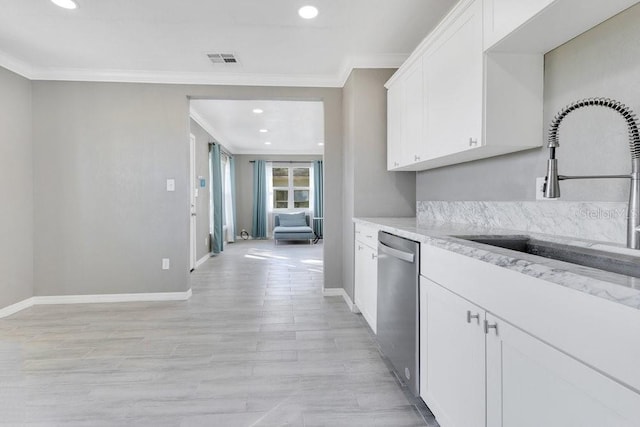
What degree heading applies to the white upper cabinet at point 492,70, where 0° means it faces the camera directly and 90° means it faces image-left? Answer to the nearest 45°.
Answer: approximately 45°

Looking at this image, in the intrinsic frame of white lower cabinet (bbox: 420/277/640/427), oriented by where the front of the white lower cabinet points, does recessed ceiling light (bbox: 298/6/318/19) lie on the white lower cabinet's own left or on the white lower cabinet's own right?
on the white lower cabinet's own right

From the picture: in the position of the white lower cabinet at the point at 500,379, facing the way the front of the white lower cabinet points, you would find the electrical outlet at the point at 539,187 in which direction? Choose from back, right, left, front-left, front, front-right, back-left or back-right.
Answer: back-right

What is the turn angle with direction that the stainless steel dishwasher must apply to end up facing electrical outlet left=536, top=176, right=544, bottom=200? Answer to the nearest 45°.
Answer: approximately 135° to its left

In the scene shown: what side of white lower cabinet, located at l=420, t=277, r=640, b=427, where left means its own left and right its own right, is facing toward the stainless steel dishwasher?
right

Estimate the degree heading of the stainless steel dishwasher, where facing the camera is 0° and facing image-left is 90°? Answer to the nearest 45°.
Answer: approximately 45°

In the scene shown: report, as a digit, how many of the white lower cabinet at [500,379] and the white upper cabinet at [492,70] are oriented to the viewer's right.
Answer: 0
